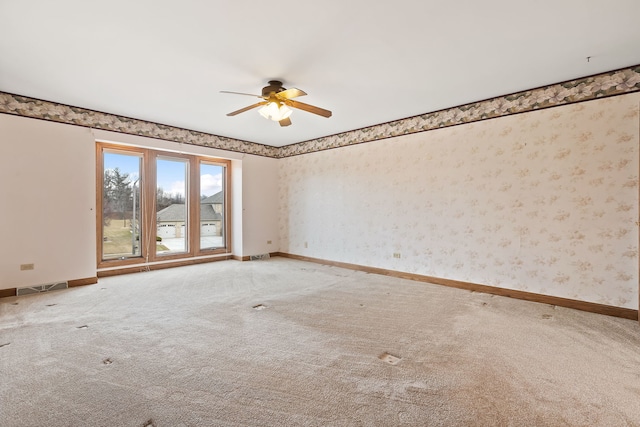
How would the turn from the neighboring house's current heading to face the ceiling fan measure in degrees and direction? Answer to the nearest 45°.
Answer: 0° — it already faces it

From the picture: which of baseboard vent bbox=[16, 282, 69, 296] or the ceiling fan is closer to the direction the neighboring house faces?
the ceiling fan

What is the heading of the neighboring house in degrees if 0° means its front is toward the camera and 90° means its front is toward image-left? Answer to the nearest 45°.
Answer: approximately 0°

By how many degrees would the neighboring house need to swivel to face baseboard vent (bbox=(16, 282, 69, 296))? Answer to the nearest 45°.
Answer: approximately 45° to its right
